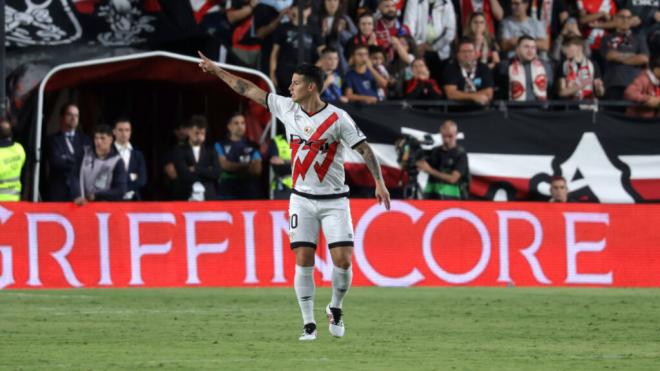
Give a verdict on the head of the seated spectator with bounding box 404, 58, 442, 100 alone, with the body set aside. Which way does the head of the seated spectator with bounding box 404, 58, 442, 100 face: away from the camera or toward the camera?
toward the camera

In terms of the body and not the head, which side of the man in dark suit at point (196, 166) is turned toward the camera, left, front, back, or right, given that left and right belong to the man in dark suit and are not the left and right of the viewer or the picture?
front

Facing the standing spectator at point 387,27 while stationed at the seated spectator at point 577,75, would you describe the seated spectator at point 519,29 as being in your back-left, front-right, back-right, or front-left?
front-right

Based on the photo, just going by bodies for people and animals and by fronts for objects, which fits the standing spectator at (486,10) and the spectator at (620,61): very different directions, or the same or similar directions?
same or similar directions

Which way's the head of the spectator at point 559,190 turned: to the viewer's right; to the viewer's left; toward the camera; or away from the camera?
toward the camera

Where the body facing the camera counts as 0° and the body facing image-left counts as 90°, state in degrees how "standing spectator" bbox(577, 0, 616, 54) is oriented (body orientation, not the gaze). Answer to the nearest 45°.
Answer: approximately 0°

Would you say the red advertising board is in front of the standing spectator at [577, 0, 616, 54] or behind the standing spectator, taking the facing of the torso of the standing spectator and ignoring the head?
in front

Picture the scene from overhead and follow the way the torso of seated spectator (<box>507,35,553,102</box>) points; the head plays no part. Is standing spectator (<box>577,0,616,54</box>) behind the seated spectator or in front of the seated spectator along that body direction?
behind

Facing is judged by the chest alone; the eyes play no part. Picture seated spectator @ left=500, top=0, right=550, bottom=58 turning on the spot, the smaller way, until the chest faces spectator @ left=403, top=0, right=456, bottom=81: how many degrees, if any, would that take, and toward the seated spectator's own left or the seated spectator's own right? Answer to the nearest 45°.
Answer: approximately 45° to the seated spectator's own right

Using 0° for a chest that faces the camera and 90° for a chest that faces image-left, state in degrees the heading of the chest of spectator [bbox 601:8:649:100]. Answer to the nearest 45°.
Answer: approximately 0°

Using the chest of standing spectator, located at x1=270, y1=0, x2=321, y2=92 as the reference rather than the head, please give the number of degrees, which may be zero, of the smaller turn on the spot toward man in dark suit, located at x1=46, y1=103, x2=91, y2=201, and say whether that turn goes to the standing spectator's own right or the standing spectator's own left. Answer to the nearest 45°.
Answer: approximately 90° to the standing spectator's own right

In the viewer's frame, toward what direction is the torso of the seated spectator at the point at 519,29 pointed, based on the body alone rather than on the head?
toward the camera
